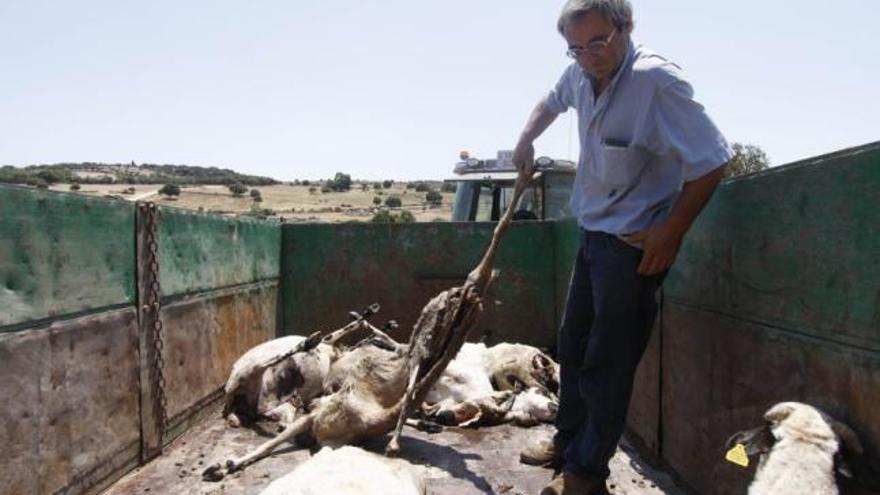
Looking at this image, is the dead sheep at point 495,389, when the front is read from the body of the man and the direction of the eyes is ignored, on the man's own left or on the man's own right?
on the man's own right

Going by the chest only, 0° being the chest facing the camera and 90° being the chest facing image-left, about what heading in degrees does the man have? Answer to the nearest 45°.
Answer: approximately 45°

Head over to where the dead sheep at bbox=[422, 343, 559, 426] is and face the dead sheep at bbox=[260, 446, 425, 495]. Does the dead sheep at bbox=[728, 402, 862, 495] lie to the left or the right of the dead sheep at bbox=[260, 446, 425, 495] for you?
left
